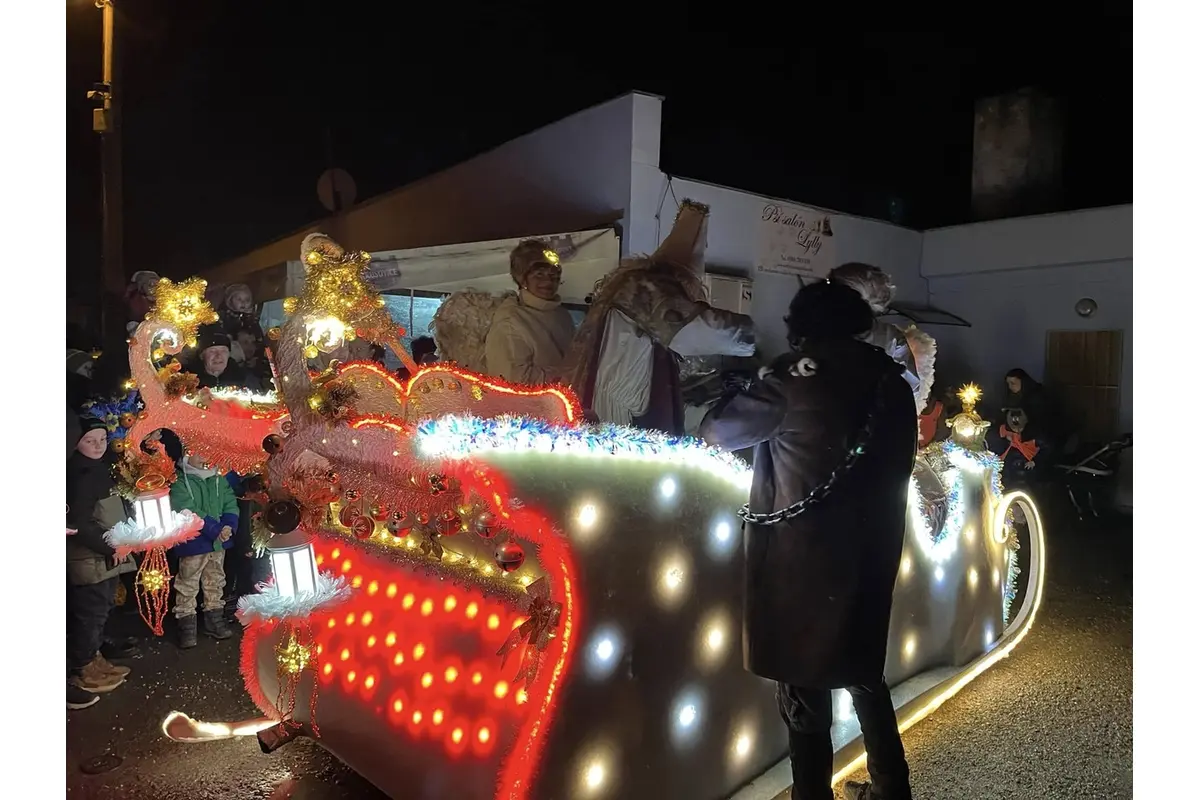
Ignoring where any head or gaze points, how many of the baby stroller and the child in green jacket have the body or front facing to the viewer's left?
1

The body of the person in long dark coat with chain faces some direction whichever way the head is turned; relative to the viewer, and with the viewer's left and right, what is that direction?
facing away from the viewer and to the left of the viewer

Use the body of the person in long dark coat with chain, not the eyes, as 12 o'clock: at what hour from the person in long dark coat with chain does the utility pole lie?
The utility pole is roughly at 11 o'clock from the person in long dark coat with chain.

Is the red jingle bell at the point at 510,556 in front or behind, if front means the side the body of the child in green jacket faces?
in front

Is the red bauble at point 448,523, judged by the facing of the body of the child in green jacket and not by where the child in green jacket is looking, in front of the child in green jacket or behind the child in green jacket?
in front

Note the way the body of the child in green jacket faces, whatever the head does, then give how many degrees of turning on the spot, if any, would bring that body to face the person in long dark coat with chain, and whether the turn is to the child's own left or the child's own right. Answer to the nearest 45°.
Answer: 0° — they already face them

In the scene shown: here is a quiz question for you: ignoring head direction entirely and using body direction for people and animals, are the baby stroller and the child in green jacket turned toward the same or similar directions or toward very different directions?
very different directions

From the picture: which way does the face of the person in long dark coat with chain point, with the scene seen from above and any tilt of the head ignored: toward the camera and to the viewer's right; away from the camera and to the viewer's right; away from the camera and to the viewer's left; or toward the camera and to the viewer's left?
away from the camera and to the viewer's left

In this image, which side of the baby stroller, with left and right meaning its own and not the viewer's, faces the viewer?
left

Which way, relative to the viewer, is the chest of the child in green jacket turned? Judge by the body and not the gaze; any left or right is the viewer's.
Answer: facing the viewer and to the right of the viewer

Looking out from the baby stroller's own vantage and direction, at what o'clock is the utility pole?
The utility pole is roughly at 11 o'clock from the baby stroller.
